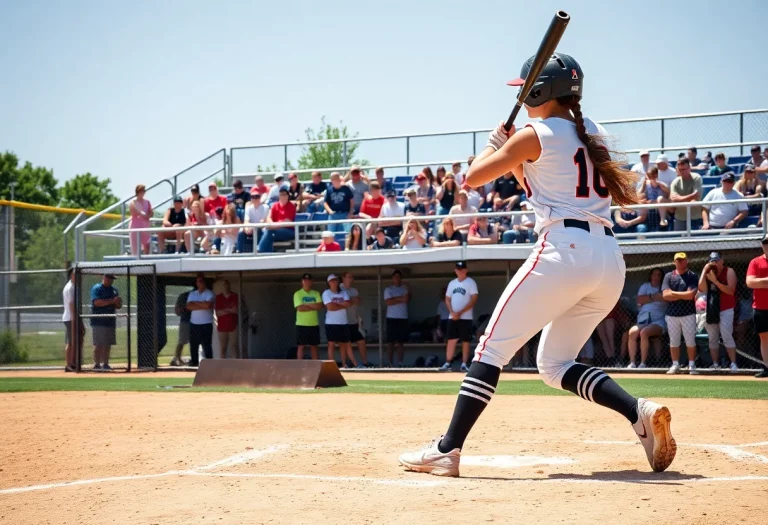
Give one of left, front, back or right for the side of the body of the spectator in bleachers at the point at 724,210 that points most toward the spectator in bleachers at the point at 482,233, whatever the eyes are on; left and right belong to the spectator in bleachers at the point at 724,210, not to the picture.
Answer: right

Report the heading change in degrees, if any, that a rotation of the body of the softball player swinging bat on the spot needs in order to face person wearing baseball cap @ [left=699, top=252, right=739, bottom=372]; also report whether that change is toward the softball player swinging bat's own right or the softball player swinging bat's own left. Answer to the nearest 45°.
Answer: approximately 45° to the softball player swinging bat's own right

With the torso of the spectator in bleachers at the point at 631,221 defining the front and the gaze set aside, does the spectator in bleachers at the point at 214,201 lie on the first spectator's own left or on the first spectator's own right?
on the first spectator's own right

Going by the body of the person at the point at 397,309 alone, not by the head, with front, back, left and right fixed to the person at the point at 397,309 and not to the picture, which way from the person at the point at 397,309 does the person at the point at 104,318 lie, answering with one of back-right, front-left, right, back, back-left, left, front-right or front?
right

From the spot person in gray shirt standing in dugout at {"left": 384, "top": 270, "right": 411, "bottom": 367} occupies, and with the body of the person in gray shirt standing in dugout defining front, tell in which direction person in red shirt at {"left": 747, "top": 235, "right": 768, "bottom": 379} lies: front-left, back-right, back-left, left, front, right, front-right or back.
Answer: front-left
